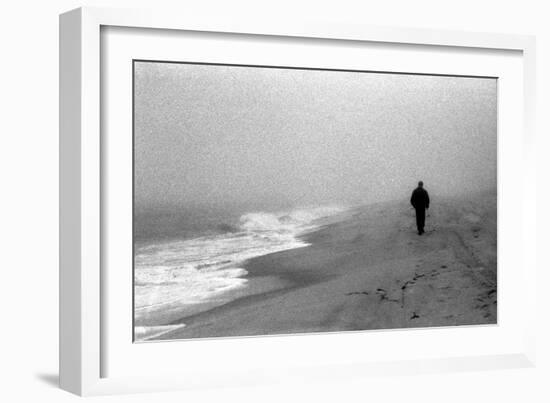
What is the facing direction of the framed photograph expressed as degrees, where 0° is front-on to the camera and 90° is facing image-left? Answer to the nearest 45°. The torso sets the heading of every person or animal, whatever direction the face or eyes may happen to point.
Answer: approximately 315°
